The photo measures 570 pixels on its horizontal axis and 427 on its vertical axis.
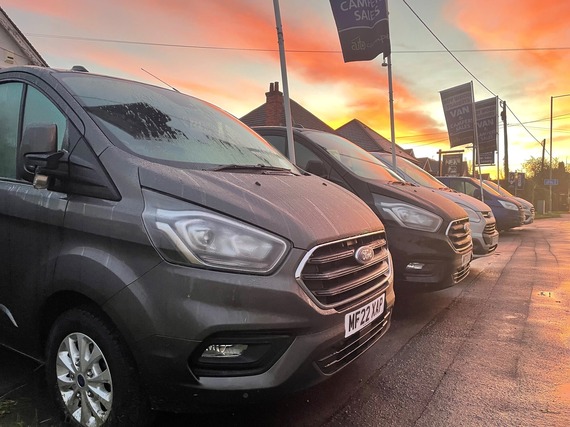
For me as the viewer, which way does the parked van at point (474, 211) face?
facing the viewer and to the right of the viewer

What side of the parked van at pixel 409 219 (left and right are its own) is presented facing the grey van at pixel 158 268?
right

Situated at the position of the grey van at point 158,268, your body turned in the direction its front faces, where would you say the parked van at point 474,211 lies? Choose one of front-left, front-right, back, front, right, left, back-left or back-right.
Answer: left

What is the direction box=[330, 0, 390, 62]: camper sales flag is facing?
toward the camera

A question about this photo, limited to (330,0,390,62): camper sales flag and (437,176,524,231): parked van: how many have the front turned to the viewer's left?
0

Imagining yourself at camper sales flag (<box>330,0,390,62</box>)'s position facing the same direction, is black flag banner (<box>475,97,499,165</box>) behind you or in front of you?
behind

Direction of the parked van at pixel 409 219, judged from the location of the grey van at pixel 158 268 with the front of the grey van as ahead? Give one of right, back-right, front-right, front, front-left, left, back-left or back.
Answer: left

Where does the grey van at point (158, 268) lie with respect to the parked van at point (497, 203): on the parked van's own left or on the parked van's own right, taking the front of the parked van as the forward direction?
on the parked van's own right
